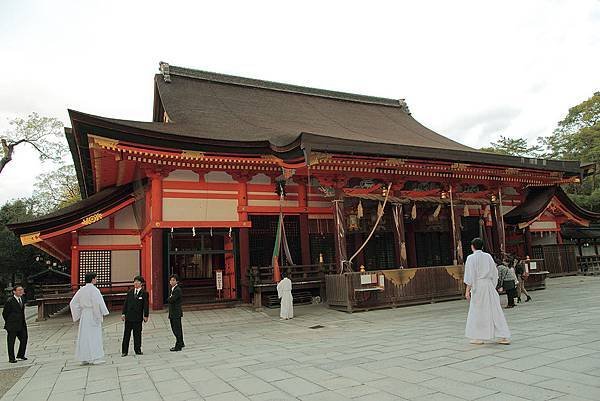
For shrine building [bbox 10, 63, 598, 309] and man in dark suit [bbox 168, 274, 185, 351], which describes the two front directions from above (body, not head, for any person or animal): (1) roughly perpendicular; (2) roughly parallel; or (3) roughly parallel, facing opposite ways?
roughly perpendicular

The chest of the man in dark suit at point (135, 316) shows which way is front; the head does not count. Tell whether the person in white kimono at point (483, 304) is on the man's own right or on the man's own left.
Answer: on the man's own left

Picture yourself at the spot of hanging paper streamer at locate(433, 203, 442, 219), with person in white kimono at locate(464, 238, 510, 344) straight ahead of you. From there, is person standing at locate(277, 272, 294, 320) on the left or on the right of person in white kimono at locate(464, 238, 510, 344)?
right

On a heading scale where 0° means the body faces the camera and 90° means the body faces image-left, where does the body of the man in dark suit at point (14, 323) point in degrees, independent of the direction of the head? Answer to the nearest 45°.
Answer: approximately 315°

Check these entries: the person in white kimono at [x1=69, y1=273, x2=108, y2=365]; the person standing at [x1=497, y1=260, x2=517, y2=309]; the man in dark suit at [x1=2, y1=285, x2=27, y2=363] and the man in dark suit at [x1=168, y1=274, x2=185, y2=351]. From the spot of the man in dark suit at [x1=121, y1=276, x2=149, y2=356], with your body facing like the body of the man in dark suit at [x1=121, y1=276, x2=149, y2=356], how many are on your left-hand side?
2

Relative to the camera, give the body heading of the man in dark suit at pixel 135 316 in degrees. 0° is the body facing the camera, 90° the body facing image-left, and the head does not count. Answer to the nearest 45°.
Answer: approximately 0°

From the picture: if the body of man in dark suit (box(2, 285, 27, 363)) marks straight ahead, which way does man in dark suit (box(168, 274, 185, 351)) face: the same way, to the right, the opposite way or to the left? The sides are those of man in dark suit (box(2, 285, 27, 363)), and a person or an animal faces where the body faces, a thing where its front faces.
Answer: to the right

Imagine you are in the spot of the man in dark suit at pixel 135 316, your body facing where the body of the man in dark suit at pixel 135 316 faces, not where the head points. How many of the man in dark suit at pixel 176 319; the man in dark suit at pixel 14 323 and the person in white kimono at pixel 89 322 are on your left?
1

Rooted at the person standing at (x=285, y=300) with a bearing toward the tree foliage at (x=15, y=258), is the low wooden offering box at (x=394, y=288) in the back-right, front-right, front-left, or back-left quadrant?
back-right
